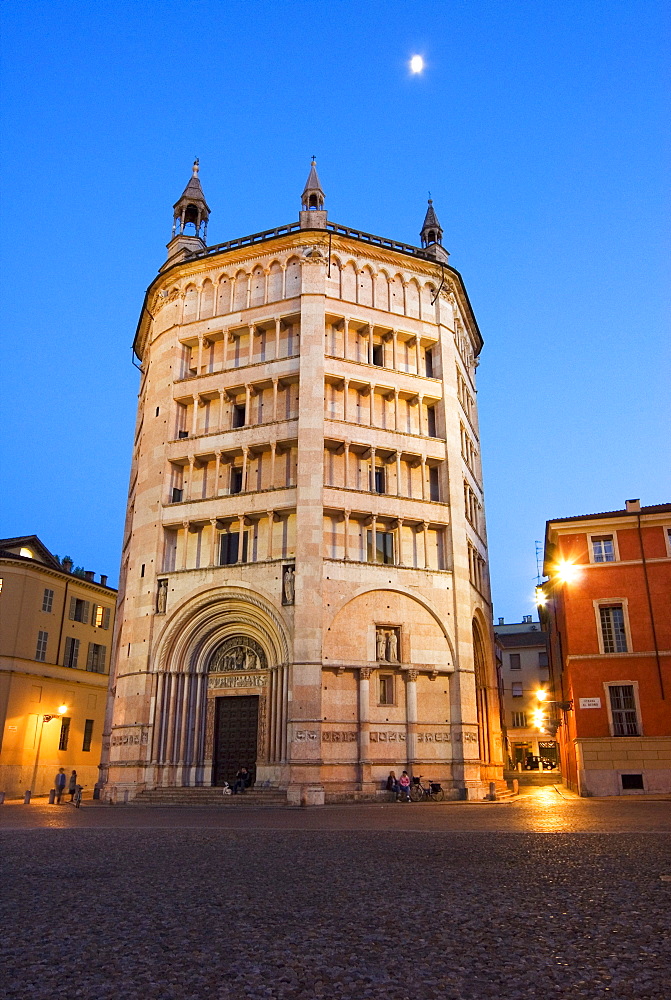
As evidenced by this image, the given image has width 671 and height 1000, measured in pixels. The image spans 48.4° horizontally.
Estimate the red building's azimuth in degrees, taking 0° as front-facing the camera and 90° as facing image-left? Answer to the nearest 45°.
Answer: approximately 0°

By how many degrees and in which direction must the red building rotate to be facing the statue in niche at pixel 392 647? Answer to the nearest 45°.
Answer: approximately 45° to its right

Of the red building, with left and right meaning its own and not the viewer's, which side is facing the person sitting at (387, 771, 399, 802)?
right

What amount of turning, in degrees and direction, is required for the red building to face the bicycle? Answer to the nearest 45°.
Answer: approximately 45° to its right

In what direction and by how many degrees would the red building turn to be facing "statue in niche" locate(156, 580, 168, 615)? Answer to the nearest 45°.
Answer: approximately 90° to its right
